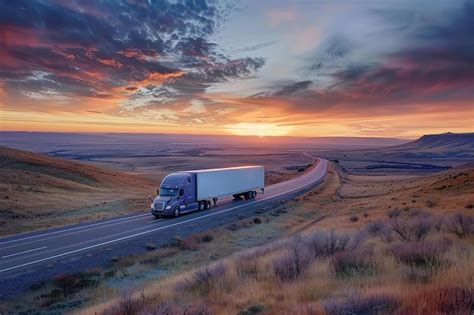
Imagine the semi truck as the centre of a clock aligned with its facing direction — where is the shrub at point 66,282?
The shrub is roughly at 11 o'clock from the semi truck.

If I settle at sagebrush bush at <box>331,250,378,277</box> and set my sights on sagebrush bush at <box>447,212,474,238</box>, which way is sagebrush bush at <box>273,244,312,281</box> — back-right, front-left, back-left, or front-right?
back-left

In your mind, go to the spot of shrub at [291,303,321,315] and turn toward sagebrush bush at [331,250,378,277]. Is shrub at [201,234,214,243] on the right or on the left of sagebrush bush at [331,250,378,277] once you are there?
left

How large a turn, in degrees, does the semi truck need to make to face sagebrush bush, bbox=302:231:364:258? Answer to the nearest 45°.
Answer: approximately 45° to its left

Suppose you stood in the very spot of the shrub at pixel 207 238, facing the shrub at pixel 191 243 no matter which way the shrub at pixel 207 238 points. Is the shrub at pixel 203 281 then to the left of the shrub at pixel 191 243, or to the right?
left

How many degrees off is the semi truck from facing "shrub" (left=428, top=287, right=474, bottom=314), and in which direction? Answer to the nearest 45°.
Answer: approximately 45° to its left

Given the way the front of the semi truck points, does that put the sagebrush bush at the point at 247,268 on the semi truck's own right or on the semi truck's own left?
on the semi truck's own left

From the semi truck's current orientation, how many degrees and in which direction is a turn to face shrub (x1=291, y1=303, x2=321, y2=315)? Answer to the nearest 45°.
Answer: approximately 45° to its left

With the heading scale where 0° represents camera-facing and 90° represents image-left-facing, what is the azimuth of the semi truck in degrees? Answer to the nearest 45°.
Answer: approximately 45°

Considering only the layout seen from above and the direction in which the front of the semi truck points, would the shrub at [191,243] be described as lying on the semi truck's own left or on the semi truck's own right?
on the semi truck's own left

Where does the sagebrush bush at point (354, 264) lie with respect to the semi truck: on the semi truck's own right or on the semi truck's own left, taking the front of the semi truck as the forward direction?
on the semi truck's own left

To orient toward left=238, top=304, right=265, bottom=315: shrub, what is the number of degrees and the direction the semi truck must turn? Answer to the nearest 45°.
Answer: approximately 45° to its left

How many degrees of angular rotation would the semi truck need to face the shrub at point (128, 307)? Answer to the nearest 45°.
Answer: approximately 45° to its left
